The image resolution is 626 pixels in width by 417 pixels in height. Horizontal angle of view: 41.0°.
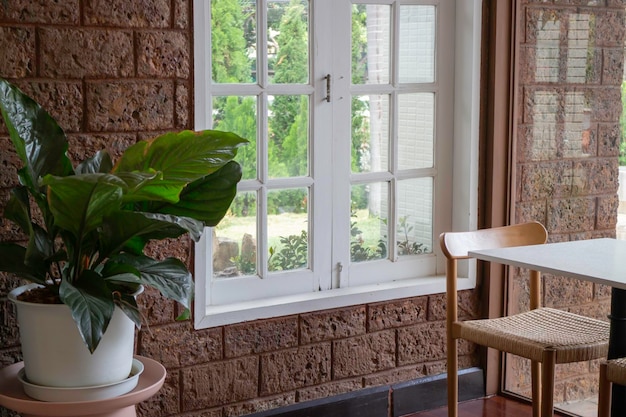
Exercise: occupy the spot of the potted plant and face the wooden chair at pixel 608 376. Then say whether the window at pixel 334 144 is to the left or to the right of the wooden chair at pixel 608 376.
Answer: left

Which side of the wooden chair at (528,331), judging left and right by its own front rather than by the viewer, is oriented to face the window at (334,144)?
back

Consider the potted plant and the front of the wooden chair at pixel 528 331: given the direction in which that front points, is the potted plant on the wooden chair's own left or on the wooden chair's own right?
on the wooden chair's own right

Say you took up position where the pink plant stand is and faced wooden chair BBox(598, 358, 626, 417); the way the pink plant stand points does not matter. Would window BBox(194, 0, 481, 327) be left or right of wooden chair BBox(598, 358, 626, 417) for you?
left

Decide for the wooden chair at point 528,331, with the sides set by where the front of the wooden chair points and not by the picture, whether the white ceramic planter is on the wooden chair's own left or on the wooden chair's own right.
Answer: on the wooden chair's own right

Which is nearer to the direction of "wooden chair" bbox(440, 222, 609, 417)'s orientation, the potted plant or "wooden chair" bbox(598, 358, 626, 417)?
the wooden chair

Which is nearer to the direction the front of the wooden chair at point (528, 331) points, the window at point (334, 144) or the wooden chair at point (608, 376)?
the wooden chair

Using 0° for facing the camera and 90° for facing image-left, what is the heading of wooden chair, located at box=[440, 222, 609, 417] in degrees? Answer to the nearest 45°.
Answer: approximately 315°
